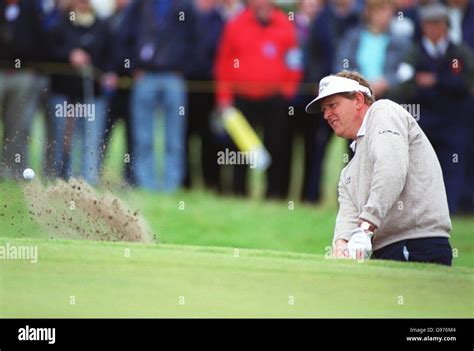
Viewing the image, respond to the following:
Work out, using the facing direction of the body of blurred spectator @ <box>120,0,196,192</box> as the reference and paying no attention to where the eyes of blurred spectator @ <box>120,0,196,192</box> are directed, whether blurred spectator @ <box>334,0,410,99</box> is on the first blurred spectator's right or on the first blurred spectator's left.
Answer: on the first blurred spectator's left

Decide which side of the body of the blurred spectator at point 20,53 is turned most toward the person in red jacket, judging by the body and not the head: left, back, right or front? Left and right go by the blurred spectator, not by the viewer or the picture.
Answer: left

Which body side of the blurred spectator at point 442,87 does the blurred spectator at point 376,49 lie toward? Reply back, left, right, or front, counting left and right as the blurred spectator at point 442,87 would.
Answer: right

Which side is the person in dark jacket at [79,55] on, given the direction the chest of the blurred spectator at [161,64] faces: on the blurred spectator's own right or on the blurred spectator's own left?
on the blurred spectator's own right

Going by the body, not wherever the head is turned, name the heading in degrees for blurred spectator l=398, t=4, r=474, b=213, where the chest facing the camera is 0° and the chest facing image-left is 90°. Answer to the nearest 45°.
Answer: approximately 0°

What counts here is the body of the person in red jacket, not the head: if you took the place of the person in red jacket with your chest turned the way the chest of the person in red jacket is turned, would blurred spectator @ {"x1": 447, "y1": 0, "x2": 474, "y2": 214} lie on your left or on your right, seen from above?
on your left

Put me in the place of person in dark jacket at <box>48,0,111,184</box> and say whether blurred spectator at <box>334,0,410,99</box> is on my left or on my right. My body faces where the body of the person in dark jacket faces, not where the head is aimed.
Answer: on my left
